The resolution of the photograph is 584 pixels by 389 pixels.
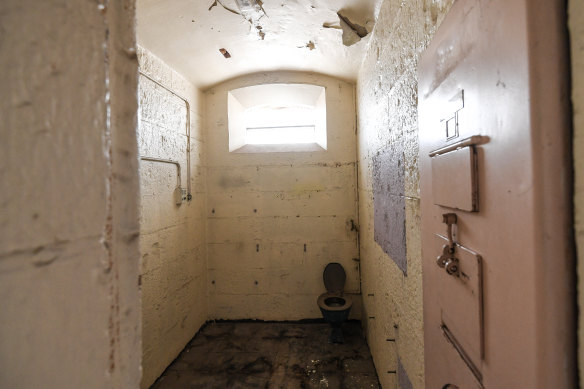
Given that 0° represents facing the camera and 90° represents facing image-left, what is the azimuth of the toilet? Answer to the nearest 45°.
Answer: approximately 0°

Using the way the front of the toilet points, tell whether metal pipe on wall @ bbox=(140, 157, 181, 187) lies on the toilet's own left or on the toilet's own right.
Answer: on the toilet's own right

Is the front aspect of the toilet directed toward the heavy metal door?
yes

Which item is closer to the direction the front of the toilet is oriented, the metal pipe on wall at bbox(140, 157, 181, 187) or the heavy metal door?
the heavy metal door
